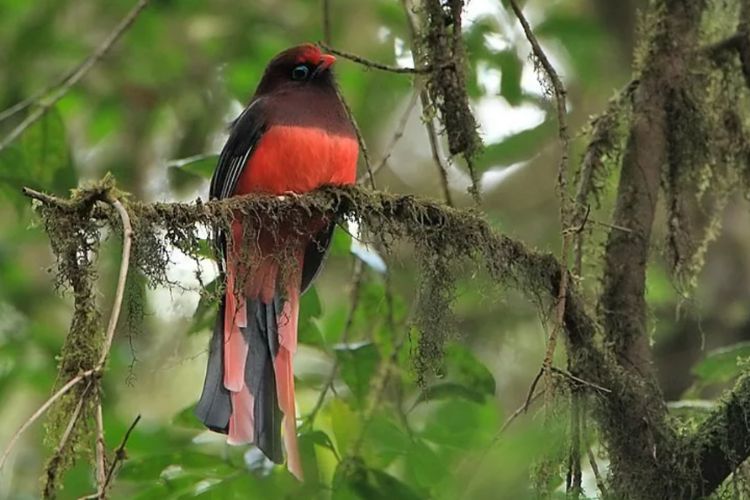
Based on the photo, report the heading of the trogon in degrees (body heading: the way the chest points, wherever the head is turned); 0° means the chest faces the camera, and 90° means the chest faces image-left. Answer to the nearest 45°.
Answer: approximately 315°
